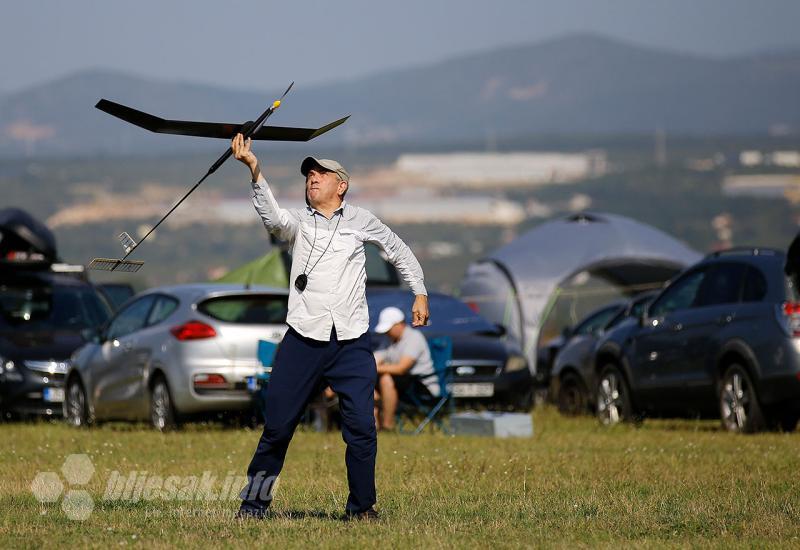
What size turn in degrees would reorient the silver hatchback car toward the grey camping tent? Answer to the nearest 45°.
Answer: approximately 90° to its right

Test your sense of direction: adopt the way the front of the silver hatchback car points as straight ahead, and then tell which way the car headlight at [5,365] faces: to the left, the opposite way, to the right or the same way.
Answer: the opposite way

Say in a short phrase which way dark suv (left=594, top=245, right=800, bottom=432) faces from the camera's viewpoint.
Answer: facing away from the viewer and to the left of the viewer

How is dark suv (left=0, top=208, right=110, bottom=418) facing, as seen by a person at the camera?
facing the viewer and to the right of the viewer

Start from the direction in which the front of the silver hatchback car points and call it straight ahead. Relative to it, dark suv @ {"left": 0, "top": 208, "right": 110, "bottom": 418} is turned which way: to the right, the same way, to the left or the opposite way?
the opposite way

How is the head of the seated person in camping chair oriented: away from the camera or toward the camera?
toward the camera

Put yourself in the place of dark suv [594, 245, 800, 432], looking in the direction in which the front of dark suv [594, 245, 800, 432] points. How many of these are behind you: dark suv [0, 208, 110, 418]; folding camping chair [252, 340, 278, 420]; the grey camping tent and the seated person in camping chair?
0

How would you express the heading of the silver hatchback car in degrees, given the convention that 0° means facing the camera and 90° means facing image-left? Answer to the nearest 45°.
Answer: approximately 135°

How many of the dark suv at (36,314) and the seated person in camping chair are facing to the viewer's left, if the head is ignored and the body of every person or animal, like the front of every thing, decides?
1

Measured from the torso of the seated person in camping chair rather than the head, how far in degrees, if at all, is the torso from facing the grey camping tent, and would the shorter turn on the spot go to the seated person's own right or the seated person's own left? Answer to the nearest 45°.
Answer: approximately 90° to the seated person's own right

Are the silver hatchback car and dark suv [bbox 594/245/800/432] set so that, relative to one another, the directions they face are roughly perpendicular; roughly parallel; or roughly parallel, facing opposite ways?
roughly parallel

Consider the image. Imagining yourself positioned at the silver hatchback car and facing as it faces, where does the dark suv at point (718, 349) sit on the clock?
The dark suv is roughly at 5 o'clock from the silver hatchback car.

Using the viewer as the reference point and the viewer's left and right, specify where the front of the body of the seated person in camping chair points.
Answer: facing to the left of the viewer
